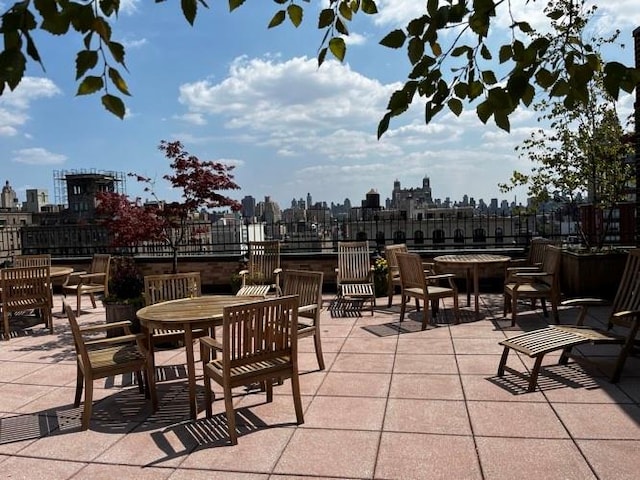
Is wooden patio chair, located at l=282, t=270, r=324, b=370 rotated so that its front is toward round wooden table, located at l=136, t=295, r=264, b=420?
yes

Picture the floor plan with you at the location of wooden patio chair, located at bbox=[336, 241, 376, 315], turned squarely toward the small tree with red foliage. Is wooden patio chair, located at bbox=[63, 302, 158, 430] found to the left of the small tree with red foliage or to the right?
left

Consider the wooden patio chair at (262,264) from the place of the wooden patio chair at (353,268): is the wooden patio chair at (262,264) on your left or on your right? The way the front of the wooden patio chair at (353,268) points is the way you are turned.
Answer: on your right

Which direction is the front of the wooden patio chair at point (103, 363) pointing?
to the viewer's right

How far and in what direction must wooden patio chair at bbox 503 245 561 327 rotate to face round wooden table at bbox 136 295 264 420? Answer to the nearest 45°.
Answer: approximately 45° to its left

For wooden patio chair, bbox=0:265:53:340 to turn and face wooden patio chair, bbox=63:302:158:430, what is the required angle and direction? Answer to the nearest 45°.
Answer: approximately 180°

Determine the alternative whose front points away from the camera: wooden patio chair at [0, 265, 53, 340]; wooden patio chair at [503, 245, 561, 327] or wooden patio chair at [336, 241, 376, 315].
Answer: wooden patio chair at [0, 265, 53, 340]

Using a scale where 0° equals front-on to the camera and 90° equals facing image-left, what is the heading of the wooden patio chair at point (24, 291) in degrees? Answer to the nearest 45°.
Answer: approximately 180°

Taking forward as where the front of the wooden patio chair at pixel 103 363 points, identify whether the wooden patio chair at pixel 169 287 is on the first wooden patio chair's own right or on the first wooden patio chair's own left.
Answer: on the first wooden patio chair's own left

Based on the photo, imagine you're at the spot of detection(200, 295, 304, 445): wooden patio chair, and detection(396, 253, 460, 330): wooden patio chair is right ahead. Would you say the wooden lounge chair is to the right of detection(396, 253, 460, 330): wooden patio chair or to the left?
right

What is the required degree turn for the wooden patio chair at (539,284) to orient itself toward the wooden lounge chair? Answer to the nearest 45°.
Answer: approximately 90° to its left

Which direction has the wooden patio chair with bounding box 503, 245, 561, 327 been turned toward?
to the viewer's left

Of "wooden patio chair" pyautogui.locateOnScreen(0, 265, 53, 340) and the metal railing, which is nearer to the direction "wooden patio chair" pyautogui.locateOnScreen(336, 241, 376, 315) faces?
the wooden patio chair

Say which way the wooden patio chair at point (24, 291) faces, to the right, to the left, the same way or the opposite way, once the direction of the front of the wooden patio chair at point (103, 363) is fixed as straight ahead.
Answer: to the left
